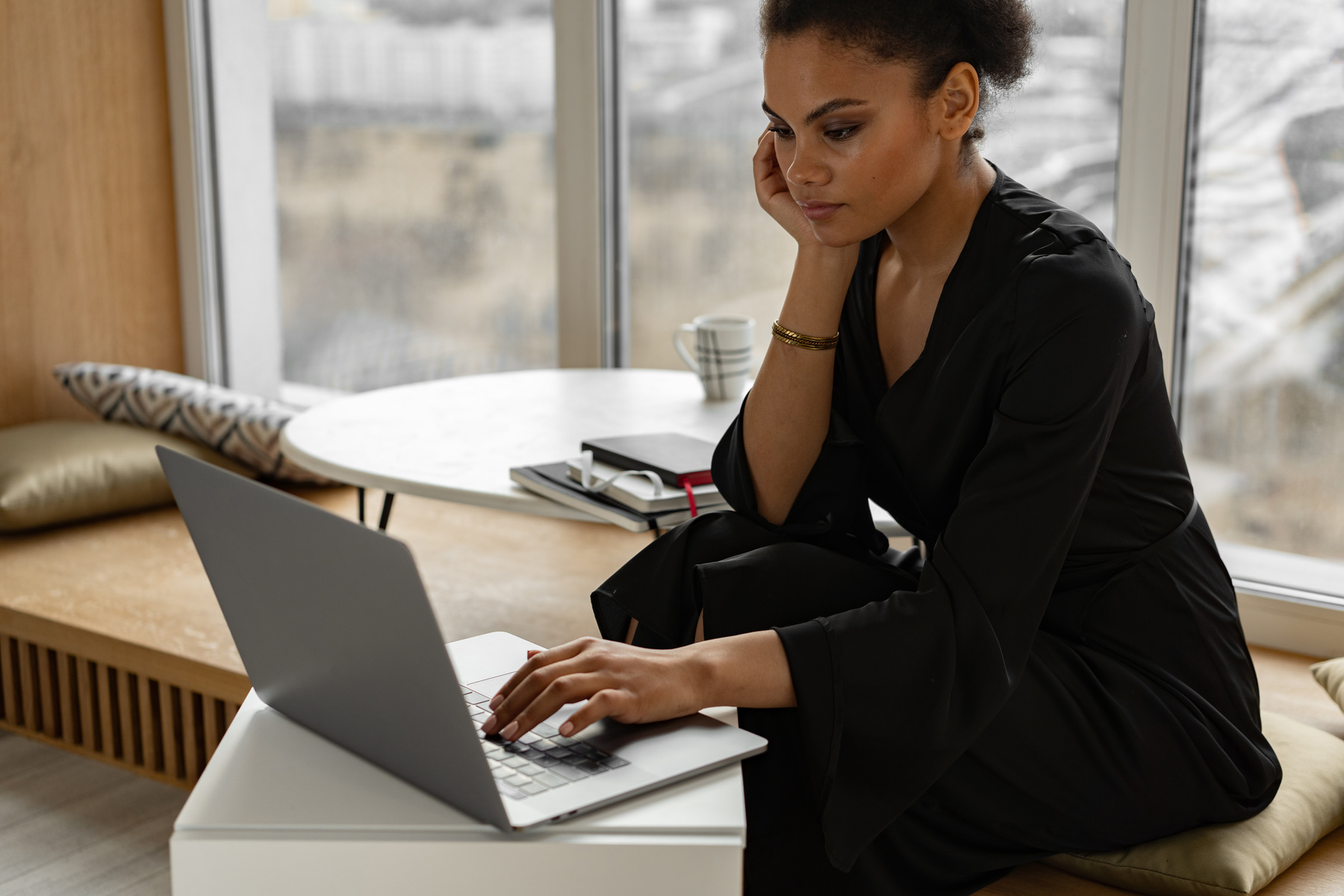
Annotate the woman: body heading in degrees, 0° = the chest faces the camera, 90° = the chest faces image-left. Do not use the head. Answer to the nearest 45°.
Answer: approximately 45°

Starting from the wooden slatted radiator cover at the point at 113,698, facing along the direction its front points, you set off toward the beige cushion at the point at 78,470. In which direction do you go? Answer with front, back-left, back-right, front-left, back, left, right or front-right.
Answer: back-right

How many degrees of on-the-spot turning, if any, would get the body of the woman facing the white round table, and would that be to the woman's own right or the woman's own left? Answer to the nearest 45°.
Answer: approximately 90° to the woman's own right

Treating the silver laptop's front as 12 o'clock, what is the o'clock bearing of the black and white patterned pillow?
The black and white patterned pillow is roughly at 10 o'clock from the silver laptop.

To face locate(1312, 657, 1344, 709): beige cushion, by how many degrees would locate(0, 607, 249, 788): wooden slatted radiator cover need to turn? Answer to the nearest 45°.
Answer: approximately 90° to its left

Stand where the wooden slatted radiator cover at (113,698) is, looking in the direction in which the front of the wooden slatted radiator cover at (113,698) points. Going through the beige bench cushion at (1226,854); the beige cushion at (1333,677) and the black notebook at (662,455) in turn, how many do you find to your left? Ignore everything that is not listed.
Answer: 3

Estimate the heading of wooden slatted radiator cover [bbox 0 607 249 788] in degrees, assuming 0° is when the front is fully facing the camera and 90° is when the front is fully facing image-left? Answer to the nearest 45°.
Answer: approximately 45°

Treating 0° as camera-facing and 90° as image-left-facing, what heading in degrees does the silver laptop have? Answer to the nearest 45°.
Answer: approximately 225°

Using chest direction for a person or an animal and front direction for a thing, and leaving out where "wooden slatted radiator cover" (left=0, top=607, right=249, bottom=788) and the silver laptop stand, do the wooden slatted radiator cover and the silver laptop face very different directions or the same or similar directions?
very different directions
